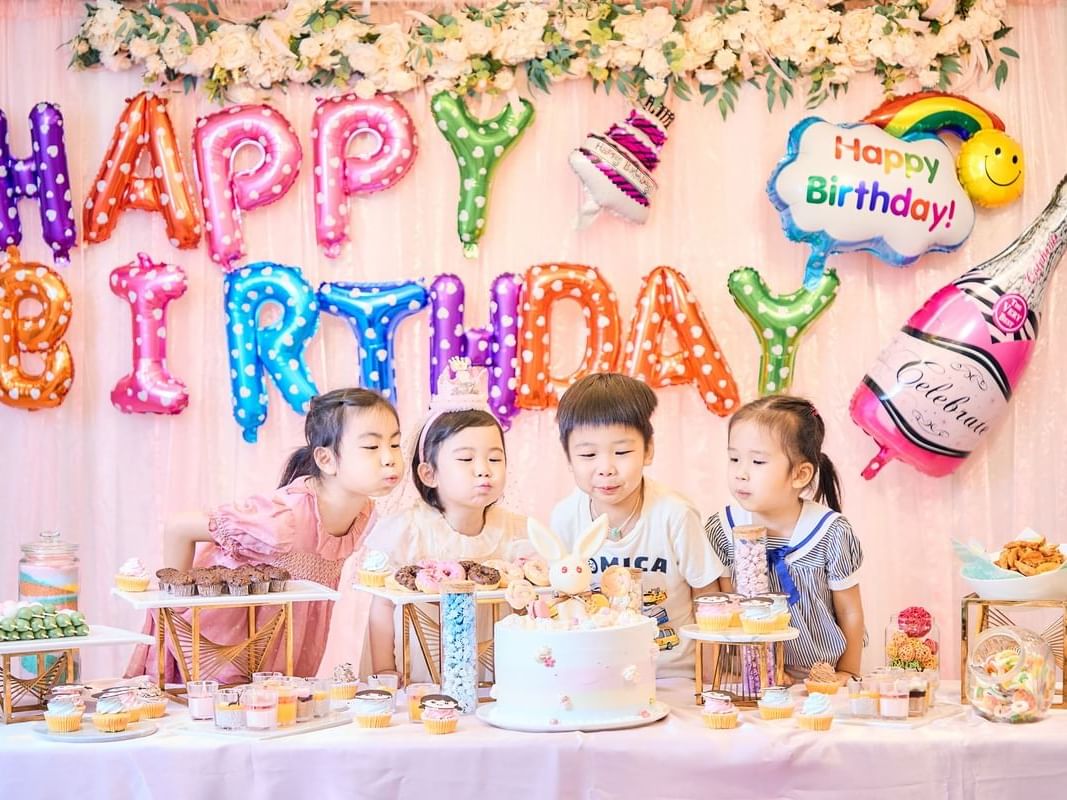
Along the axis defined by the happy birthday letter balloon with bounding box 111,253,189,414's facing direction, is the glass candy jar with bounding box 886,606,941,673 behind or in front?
in front

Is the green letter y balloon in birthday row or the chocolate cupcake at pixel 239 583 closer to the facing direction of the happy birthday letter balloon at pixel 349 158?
the chocolate cupcake

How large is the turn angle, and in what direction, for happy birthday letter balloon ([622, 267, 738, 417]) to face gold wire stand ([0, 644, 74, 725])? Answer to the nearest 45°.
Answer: approximately 45° to its right

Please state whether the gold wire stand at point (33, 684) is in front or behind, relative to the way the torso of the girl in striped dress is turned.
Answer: in front

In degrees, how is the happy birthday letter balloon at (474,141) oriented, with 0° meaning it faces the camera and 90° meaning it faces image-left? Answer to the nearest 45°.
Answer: approximately 0°

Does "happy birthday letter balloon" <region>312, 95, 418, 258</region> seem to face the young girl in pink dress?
yes

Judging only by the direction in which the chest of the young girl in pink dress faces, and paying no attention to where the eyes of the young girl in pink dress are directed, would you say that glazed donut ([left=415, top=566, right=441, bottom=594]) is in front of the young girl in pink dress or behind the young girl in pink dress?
in front

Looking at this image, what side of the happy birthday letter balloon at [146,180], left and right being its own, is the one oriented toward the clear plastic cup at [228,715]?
front

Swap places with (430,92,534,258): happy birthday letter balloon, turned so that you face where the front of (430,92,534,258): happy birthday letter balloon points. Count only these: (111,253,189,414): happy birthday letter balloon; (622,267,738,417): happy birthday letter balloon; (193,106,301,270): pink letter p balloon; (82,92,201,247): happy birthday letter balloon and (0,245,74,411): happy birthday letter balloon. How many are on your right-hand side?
4
